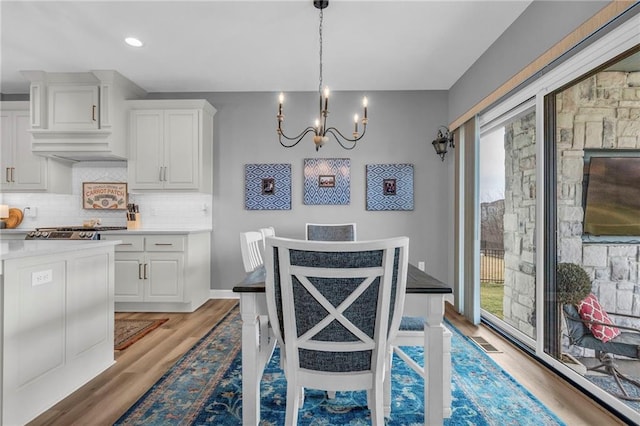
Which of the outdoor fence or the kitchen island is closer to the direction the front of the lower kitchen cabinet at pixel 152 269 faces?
the kitchen island

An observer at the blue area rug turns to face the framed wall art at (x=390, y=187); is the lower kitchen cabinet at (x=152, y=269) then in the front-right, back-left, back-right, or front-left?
front-left

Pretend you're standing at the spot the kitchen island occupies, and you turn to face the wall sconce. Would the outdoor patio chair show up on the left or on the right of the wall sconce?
right

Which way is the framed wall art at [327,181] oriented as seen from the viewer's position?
toward the camera

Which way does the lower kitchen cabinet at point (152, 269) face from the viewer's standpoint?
toward the camera

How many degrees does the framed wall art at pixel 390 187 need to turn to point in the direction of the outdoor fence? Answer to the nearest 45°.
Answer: approximately 135° to its left

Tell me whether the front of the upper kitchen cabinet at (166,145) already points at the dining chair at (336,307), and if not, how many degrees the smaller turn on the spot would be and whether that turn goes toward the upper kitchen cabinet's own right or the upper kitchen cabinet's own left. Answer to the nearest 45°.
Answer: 0° — it already faces it

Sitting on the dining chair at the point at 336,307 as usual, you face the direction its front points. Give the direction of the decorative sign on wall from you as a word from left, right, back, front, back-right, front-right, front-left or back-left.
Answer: front-left

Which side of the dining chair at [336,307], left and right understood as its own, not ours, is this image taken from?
back

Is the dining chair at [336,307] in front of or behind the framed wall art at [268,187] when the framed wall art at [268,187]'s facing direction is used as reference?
in front

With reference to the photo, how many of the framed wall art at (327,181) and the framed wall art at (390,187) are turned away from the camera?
0

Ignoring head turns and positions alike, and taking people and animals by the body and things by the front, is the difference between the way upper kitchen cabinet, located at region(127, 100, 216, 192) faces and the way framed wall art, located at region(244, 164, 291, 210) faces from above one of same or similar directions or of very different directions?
same or similar directions

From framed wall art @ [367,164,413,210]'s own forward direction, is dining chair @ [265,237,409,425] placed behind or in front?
in front

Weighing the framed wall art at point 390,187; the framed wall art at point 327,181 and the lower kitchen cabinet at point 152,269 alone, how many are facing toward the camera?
3

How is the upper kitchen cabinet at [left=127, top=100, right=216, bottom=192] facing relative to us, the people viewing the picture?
facing the viewer

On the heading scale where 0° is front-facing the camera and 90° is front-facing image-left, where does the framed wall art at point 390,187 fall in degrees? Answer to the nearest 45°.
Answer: approximately 0°
